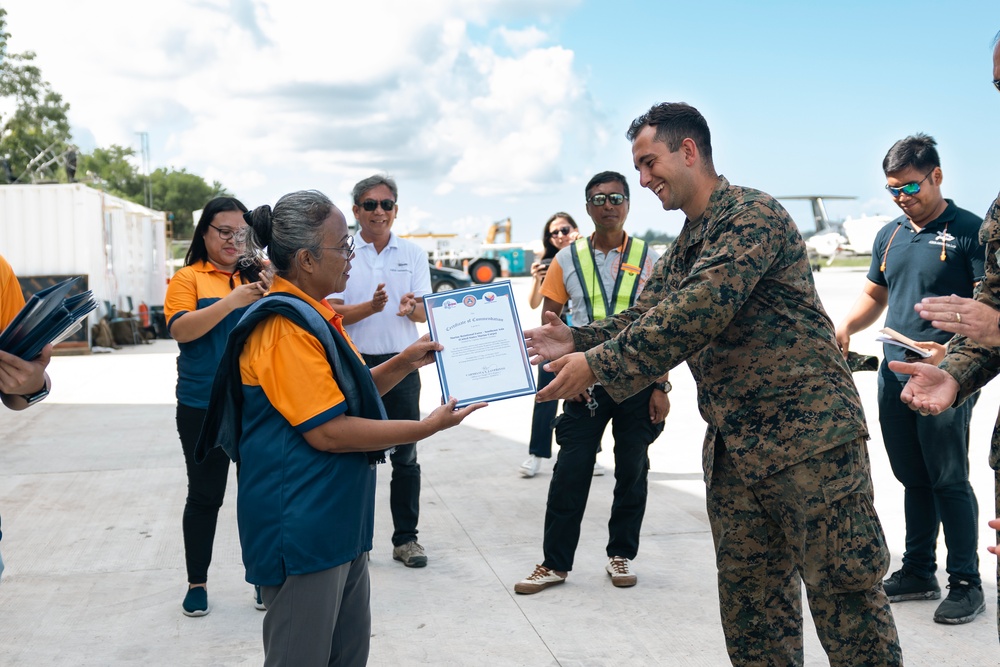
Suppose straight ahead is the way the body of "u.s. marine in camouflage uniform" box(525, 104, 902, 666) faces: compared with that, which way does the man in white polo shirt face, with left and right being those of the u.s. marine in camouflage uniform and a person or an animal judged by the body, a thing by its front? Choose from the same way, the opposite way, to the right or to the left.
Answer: to the left

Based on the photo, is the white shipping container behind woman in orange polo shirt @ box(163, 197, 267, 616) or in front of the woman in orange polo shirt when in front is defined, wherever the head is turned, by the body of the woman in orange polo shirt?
behind

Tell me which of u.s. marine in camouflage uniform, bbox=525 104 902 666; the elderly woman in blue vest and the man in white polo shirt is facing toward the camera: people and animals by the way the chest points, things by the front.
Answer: the man in white polo shirt

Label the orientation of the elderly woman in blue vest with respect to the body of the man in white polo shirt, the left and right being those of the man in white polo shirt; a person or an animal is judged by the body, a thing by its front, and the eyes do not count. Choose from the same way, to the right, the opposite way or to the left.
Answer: to the left

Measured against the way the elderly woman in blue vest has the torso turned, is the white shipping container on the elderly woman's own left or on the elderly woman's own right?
on the elderly woman's own left

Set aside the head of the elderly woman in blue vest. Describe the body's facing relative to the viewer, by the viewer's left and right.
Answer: facing to the right of the viewer

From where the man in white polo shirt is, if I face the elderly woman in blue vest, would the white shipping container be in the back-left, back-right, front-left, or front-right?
back-right

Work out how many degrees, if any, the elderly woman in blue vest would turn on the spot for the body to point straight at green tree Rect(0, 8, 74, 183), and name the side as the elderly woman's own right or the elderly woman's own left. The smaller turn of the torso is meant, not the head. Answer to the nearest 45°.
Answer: approximately 90° to the elderly woman's own left

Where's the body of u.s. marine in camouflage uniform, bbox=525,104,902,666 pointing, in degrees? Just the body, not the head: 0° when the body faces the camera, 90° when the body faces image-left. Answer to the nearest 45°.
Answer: approximately 90°

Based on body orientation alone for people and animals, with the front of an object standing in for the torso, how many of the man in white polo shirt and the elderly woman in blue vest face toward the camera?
1

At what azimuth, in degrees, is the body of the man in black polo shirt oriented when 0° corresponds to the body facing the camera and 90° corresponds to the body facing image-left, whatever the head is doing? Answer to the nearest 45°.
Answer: approximately 45°

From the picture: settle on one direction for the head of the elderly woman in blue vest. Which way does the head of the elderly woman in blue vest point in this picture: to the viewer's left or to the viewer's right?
to the viewer's right

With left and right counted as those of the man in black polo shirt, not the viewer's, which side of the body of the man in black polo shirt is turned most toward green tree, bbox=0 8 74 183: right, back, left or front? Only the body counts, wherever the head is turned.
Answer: right

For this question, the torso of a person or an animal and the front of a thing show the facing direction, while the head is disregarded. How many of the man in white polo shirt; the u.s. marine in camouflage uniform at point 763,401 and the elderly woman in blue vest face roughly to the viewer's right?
1
